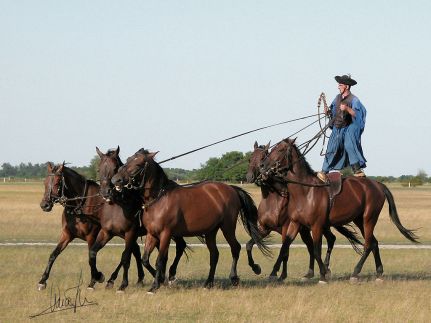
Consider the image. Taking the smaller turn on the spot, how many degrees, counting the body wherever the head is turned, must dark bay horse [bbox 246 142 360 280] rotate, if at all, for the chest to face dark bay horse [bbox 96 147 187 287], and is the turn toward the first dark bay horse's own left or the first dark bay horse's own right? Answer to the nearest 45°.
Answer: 0° — it already faces it

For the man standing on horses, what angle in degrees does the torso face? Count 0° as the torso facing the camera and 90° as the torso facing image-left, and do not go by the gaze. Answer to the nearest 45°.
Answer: approximately 45°

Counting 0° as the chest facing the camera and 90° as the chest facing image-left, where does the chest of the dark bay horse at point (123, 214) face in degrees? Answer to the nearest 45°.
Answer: approximately 45°

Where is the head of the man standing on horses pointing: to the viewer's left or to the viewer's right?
to the viewer's left

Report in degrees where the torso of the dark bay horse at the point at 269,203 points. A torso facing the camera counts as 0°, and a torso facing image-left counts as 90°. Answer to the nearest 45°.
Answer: approximately 45°

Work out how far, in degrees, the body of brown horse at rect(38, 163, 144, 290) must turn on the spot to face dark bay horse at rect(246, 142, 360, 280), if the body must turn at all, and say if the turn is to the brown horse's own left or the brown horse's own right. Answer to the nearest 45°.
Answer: approximately 135° to the brown horse's own left

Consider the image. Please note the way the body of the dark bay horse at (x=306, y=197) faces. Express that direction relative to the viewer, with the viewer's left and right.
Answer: facing to the left of the viewer

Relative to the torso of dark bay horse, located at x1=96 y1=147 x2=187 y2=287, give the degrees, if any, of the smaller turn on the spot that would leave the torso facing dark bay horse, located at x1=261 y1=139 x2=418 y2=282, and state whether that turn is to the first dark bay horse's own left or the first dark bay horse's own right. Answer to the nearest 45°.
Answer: approximately 135° to the first dark bay horse's own left
